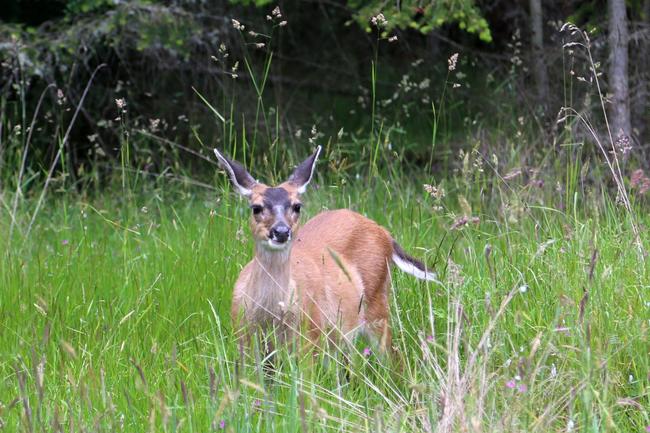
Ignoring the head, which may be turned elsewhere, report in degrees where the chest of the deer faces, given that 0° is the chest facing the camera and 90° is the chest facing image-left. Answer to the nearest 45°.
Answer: approximately 45°
